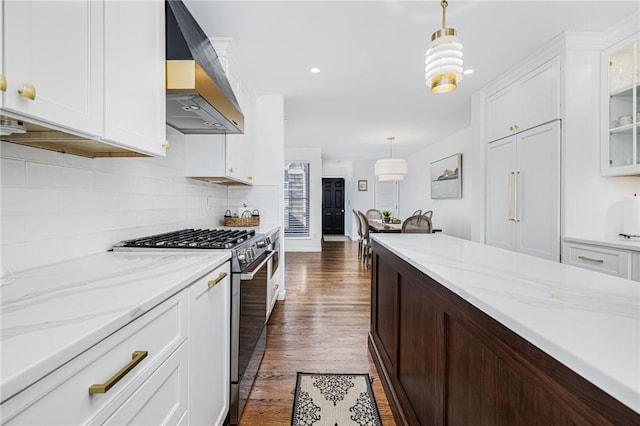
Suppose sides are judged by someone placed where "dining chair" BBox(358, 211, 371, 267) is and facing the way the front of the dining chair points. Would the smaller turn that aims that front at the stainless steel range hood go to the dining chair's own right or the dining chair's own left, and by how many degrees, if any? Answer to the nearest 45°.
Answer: approximately 90° to the dining chair's own right

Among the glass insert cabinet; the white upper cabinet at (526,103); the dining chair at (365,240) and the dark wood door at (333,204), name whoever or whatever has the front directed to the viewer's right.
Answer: the dining chair

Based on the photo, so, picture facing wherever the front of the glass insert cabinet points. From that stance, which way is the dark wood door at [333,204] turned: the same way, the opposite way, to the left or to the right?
to the left

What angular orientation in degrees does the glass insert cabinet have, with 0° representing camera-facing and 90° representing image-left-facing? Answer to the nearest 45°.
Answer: approximately 45°

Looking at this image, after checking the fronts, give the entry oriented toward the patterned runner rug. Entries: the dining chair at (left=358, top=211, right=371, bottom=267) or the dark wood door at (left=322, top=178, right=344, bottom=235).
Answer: the dark wood door

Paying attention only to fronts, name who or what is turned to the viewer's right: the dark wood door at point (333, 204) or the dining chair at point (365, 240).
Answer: the dining chair

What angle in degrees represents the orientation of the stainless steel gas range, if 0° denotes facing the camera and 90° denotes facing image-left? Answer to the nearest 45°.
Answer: approximately 270°

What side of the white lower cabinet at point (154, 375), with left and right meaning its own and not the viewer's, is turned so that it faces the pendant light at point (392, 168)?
left

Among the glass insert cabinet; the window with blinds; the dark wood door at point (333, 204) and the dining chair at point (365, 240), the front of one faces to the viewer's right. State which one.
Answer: the dining chair
